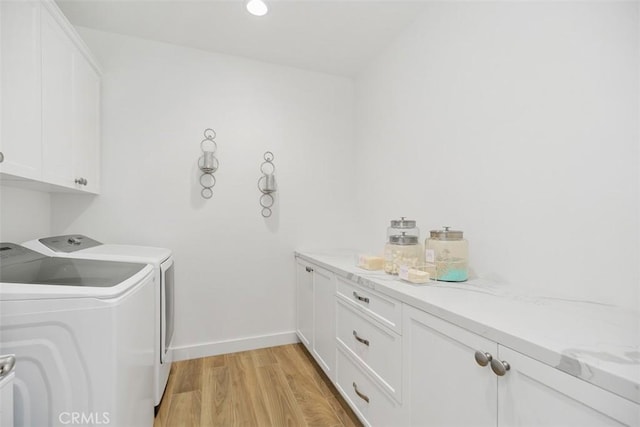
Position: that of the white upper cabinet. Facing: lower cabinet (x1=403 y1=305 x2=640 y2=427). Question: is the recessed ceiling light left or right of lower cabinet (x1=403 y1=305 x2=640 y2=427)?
left

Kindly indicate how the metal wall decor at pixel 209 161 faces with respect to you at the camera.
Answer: facing the viewer

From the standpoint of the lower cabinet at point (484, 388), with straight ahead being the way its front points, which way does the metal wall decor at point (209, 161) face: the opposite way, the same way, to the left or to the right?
to the left

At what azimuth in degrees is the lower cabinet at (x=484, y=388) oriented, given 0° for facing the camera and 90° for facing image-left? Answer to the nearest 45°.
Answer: approximately 45°

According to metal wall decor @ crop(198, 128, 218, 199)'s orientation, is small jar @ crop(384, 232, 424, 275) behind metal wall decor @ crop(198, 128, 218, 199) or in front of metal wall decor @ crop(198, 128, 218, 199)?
in front

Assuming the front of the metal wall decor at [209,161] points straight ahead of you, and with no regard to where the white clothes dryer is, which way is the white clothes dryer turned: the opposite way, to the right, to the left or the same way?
to the left

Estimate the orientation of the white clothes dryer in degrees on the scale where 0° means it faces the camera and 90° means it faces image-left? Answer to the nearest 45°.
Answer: approximately 270°

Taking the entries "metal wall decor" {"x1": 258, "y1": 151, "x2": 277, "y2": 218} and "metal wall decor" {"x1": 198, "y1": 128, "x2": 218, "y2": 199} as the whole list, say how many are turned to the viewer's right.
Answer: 0

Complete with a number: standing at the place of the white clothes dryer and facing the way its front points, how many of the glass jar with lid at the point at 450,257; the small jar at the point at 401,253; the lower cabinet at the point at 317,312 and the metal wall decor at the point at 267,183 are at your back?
0

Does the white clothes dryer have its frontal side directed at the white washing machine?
no

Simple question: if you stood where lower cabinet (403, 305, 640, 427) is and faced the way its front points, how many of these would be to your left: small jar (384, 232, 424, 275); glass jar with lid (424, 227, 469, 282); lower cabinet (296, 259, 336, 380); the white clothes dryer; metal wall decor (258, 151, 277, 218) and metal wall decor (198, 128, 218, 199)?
0

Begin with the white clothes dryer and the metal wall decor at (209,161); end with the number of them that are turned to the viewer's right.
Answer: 1

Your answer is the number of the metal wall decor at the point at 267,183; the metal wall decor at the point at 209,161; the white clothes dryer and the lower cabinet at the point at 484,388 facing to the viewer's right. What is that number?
1

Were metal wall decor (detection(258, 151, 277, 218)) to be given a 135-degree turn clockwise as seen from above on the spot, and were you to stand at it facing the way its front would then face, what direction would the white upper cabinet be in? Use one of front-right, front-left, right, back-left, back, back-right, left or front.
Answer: left

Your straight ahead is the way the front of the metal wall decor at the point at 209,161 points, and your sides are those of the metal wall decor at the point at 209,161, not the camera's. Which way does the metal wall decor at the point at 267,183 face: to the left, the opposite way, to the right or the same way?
the same way

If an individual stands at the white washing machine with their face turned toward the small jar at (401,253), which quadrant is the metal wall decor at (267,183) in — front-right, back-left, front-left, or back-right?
front-left

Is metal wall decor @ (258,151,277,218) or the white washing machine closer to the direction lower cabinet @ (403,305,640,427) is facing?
the white washing machine
